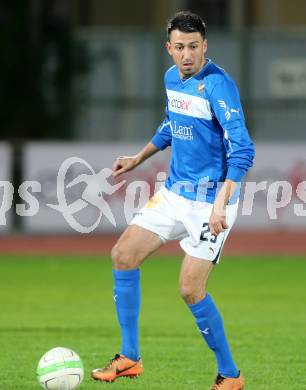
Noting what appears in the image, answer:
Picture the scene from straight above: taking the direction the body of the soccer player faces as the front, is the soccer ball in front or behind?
in front

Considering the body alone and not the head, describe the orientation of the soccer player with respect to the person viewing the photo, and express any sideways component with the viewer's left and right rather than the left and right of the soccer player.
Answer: facing the viewer and to the left of the viewer
